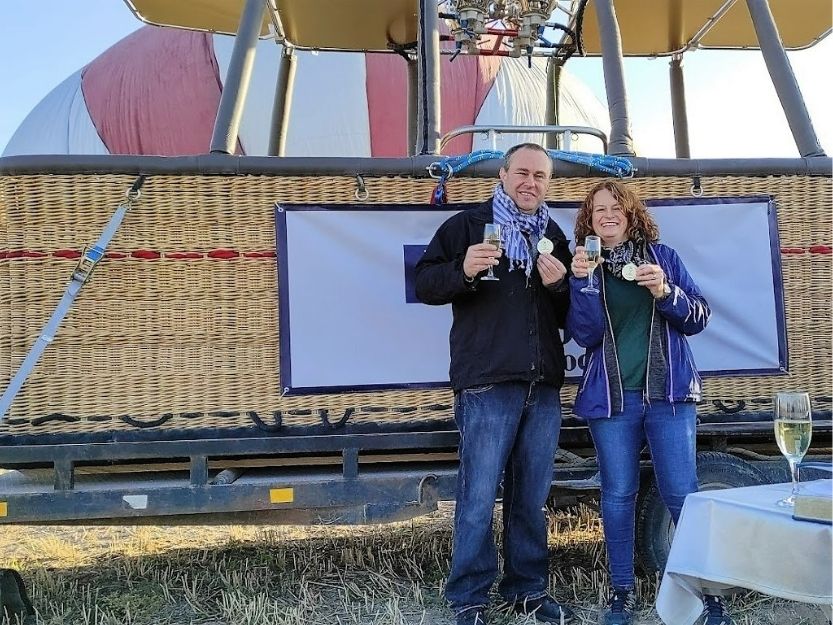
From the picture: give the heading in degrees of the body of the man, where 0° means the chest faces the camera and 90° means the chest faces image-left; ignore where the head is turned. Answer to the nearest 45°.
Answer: approximately 315°

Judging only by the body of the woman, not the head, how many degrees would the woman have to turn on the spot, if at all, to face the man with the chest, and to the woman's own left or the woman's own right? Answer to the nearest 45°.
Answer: approximately 90° to the woman's own right

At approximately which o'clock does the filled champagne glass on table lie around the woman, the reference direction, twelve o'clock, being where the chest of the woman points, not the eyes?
The filled champagne glass on table is roughly at 11 o'clock from the woman.

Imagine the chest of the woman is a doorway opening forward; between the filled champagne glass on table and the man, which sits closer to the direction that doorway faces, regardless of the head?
the filled champagne glass on table

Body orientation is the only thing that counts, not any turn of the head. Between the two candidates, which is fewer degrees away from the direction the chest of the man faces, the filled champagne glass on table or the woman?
the filled champagne glass on table

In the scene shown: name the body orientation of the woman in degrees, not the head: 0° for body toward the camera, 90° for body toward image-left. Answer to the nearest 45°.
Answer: approximately 0°
